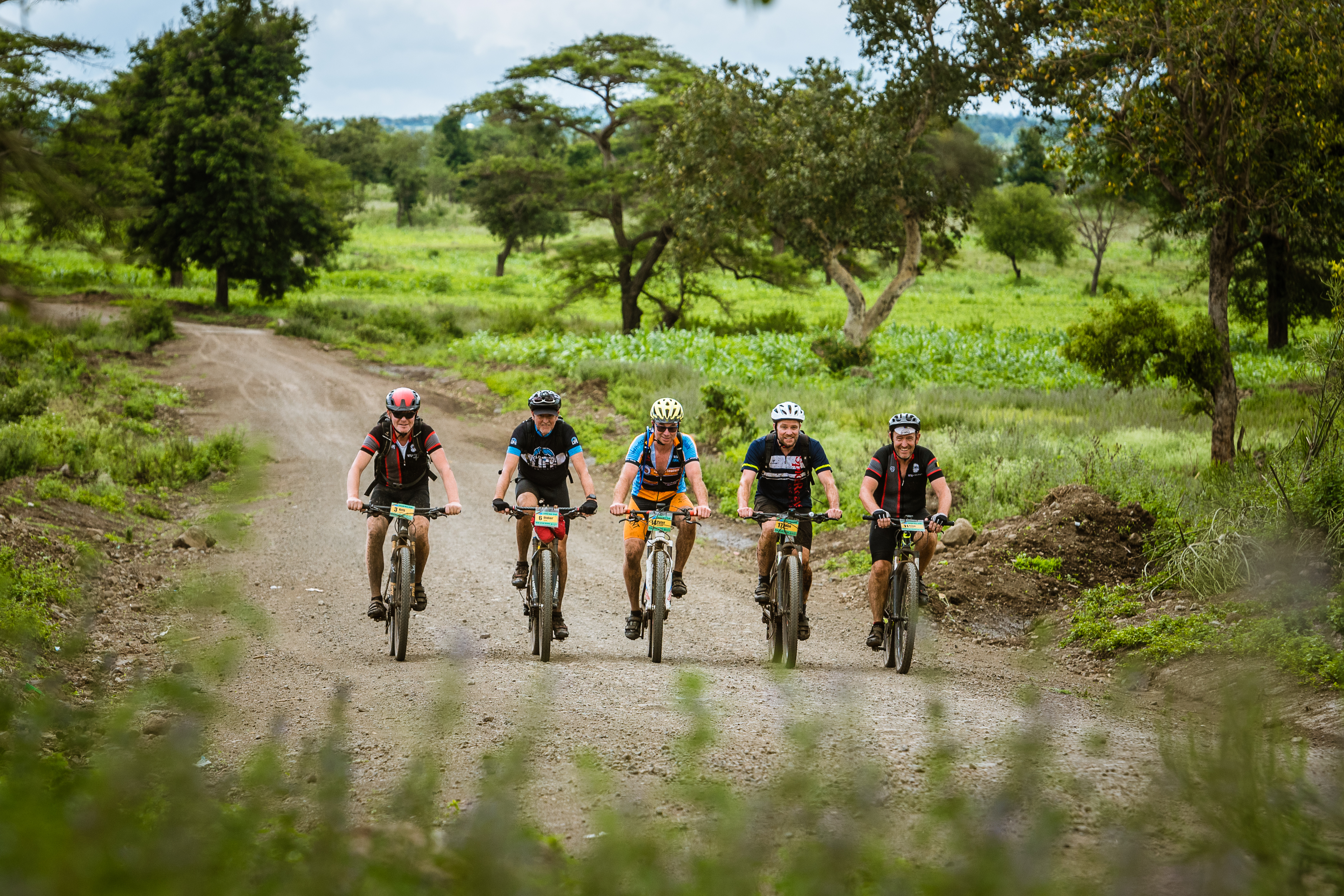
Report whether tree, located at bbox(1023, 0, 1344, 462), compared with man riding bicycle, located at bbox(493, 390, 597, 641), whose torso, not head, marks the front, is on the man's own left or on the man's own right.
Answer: on the man's own left

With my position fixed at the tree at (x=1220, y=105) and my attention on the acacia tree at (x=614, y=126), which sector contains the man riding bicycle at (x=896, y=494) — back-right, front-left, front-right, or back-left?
back-left

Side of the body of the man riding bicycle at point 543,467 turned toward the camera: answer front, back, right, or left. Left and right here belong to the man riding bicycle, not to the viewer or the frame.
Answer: front

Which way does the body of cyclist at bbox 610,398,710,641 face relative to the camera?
toward the camera

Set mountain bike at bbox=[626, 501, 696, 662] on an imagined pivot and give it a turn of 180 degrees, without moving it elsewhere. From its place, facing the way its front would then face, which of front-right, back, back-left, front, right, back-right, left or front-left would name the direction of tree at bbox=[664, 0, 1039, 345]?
front

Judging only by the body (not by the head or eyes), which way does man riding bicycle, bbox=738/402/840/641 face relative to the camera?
toward the camera

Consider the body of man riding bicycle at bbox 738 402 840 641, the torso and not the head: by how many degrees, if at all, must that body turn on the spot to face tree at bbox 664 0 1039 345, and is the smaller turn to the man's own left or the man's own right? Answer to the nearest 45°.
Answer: approximately 180°

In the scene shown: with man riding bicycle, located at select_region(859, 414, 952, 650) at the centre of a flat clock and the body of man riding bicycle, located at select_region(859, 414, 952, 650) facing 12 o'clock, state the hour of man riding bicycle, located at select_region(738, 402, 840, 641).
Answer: man riding bicycle, located at select_region(738, 402, 840, 641) is roughly at 3 o'clock from man riding bicycle, located at select_region(859, 414, 952, 650).

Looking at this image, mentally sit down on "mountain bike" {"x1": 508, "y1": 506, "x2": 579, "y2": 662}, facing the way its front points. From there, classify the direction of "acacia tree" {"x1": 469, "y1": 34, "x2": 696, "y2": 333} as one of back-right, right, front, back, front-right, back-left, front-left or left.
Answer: back

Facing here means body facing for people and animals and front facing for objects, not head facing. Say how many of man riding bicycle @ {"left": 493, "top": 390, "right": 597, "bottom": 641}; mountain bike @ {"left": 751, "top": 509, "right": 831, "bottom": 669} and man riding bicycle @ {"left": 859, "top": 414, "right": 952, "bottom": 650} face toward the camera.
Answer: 3

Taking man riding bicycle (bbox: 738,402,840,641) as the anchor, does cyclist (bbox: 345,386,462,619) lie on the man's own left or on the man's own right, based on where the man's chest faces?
on the man's own right

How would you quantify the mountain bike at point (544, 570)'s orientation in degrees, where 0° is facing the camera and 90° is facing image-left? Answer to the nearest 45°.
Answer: approximately 0°

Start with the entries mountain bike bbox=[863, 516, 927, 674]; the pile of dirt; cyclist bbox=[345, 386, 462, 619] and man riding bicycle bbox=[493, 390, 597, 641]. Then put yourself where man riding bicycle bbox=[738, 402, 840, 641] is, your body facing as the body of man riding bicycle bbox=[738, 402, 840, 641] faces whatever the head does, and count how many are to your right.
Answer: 2

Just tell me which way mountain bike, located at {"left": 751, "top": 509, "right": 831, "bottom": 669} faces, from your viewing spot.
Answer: facing the viewer

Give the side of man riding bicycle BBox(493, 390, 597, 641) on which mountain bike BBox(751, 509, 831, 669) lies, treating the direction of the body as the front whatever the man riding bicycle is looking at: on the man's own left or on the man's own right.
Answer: on the man's own left
